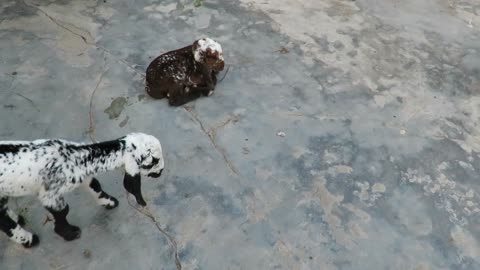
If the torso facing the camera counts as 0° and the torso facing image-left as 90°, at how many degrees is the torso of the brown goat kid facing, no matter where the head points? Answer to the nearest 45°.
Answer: approximately 270°

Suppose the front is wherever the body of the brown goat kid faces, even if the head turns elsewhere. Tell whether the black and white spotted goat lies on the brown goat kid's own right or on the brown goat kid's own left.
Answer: on the brown goat kid's own right

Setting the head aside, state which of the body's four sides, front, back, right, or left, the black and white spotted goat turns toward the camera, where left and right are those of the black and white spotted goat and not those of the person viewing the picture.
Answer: right

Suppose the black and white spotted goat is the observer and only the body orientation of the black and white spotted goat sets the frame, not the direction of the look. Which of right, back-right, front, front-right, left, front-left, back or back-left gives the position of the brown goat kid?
front-left
